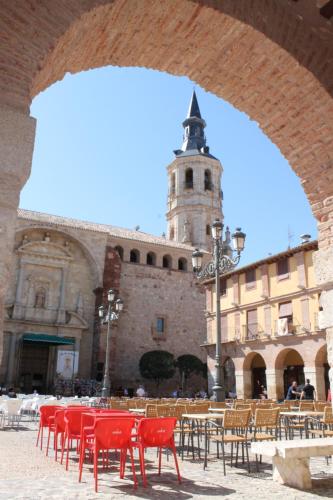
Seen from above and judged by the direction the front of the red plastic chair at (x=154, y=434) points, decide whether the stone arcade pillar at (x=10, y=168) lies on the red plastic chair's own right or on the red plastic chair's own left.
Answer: on the red plastic chair's own left

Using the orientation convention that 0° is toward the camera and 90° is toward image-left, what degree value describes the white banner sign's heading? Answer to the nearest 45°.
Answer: approximately 0°

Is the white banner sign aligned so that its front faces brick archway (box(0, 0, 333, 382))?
yes

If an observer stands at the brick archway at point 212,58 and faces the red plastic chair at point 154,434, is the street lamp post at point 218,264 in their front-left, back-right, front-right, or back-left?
front-right

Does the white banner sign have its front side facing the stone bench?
yes

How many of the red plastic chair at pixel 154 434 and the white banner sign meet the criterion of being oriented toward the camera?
1

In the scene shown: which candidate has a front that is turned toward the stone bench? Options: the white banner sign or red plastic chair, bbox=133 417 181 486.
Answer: the white banner sign

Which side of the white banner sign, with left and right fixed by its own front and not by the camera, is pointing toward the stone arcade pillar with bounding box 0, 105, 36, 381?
front

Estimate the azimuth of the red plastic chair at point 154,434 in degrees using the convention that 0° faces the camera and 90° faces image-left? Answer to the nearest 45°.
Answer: approximately 135°

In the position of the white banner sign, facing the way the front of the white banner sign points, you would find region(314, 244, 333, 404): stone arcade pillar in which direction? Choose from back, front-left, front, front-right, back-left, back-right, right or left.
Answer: front
